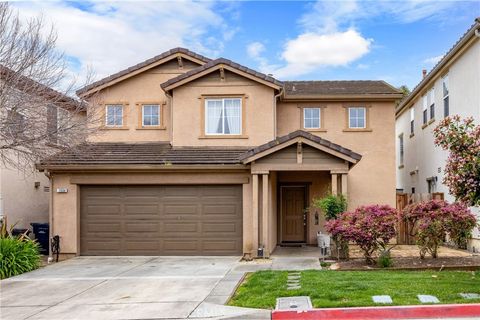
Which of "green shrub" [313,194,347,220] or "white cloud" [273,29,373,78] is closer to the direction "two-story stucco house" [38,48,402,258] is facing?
the green shrub

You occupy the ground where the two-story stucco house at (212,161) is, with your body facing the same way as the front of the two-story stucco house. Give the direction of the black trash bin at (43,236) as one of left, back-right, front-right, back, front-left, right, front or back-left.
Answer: right

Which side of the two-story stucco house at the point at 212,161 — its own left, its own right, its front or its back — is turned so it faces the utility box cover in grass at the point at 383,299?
front

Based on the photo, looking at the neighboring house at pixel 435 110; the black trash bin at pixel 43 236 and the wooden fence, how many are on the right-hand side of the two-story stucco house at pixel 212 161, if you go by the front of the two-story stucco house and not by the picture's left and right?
1

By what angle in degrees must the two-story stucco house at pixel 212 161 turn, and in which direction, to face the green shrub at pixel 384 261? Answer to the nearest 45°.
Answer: approximately 45° to its left

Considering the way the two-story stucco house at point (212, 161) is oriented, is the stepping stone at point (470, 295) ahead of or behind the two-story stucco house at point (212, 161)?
ahead

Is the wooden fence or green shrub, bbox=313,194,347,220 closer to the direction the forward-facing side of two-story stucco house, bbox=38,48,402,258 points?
the green shrub

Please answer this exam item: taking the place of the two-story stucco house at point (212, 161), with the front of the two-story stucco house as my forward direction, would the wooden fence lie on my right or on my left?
on my left

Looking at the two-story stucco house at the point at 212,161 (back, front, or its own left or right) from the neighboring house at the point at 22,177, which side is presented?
right

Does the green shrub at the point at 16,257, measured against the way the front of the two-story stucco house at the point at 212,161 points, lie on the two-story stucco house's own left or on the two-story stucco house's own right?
on the two-story stucco house's own right

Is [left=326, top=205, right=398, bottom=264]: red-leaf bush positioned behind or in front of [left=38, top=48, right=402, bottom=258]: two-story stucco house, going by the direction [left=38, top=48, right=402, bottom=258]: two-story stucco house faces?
in front

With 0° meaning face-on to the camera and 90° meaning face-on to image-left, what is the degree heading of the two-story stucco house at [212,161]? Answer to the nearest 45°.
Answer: approximately 0°
